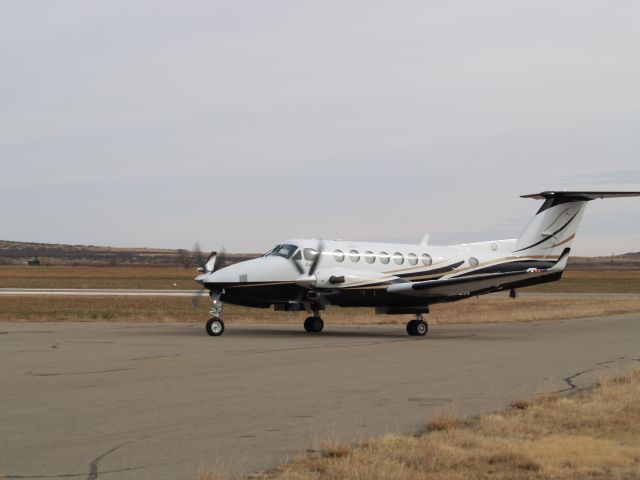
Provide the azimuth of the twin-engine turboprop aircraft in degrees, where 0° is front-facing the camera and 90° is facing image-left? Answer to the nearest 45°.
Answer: approximately 45°
